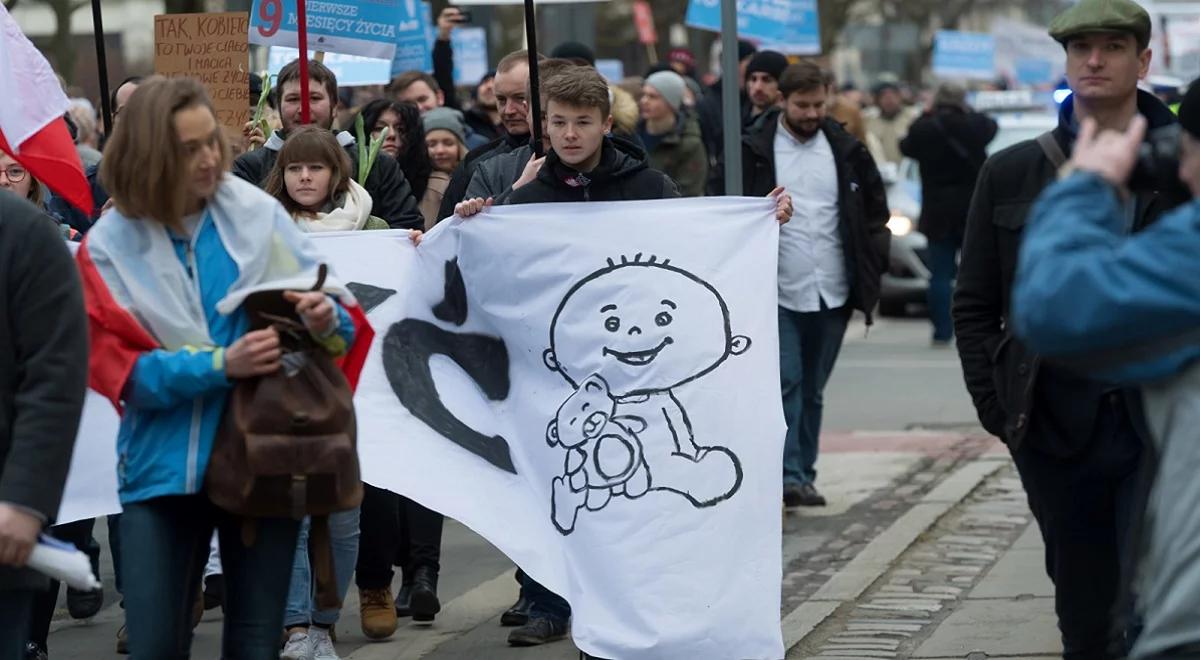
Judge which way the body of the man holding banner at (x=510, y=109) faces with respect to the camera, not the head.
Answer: toward the camera

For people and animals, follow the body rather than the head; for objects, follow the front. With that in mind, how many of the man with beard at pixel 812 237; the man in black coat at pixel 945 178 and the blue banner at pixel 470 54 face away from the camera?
1

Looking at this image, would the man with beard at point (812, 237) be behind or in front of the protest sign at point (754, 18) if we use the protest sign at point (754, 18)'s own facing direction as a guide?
in front

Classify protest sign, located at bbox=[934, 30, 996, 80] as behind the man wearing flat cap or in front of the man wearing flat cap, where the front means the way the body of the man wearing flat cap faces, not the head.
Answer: behind

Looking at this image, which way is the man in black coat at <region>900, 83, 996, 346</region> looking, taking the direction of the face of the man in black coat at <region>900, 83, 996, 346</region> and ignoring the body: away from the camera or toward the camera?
away from the camera

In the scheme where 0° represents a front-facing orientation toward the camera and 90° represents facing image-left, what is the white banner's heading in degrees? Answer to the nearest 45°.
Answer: approximately 0°

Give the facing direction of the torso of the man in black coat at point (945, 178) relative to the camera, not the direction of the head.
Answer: away from the camera

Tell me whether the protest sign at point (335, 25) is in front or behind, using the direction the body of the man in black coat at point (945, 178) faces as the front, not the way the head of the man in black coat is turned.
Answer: behind

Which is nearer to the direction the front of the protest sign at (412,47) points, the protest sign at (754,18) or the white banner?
the white banner

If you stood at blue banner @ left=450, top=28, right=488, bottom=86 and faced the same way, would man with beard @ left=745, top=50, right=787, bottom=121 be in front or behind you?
in front

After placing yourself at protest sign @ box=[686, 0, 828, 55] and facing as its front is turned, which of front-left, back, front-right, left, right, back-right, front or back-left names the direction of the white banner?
front

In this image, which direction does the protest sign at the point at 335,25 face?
toward the camera
